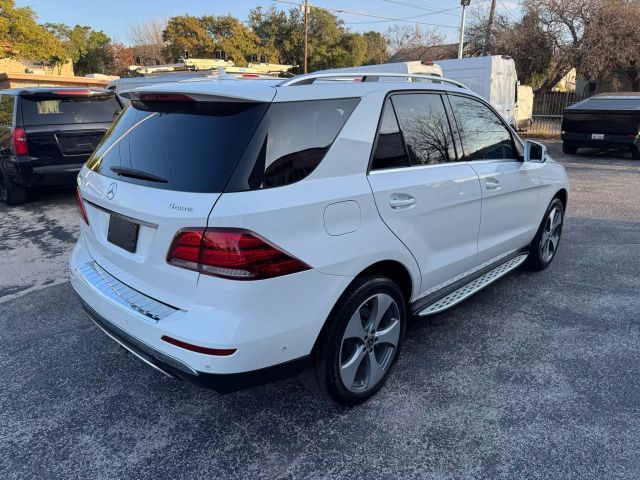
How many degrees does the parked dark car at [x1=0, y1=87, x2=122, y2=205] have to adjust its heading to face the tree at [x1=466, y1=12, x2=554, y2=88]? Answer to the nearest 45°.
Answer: approximately 45° to its right

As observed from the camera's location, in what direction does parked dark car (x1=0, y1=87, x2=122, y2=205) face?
facing away from the viewer

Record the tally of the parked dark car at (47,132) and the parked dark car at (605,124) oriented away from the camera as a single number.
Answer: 2

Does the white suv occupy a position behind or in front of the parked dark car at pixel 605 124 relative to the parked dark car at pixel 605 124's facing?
behind

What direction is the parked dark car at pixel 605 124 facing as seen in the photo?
away from the camera

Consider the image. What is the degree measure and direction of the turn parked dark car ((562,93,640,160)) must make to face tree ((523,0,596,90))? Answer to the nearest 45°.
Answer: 0° — it already faces it

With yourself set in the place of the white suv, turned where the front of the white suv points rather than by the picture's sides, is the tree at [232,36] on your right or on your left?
on your left

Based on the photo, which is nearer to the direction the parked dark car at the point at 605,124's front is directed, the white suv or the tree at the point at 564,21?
the tree

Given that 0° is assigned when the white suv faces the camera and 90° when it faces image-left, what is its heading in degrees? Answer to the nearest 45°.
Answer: approximately 225°

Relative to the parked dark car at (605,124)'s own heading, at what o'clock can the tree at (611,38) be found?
The tree is roughly at 12 o'clock from the parked dark car.

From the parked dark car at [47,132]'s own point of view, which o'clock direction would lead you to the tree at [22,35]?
The tree is roughly at 12 o'clock from the parked dark car.
